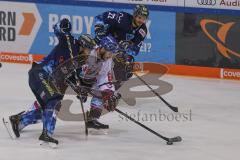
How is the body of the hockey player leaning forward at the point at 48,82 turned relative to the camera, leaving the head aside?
to the viewer's right

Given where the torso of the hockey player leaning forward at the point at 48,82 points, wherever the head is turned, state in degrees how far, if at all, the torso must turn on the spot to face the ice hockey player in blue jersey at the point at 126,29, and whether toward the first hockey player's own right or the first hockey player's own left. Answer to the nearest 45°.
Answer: approximately 45° to the first hockey player's own left
